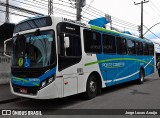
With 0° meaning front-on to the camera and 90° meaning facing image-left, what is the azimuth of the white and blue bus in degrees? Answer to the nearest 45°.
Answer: approximately 45°

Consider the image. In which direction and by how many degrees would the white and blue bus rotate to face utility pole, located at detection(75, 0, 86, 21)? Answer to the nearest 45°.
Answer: approximately 135° to its right
